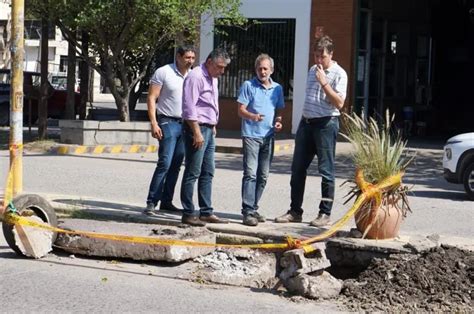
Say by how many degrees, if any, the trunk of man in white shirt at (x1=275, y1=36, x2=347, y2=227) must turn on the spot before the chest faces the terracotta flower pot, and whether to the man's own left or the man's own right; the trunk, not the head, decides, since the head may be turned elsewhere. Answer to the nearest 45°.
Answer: approximately 90° to the man's own left

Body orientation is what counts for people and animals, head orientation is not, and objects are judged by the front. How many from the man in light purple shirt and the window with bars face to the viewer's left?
0

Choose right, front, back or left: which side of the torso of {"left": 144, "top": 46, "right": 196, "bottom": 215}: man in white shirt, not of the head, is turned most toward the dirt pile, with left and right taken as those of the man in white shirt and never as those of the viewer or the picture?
front

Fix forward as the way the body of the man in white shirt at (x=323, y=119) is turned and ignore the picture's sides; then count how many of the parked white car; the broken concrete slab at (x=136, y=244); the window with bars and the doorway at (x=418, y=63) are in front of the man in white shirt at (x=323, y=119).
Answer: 1

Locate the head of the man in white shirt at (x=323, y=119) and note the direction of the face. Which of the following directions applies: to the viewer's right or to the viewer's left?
to the viewer's left

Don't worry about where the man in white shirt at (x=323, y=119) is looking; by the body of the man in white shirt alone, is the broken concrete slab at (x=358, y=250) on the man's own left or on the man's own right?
on the man's own left

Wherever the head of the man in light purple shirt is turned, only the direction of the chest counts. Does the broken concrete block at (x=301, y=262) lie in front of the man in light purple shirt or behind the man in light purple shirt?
in front

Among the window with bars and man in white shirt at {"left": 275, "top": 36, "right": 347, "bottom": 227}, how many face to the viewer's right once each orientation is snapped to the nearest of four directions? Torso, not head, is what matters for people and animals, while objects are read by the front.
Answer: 0

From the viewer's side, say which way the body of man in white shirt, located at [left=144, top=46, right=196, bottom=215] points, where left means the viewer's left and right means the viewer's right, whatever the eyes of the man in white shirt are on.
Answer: facing the viewer and to the right of the viewer

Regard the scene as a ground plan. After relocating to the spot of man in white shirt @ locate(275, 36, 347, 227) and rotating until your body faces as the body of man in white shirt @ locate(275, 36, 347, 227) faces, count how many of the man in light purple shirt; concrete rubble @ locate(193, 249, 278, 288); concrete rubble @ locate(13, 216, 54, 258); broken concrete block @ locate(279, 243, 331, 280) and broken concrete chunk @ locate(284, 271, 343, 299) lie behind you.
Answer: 0

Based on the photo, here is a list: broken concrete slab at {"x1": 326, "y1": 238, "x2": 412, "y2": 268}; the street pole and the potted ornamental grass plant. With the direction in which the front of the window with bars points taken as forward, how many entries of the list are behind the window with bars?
0

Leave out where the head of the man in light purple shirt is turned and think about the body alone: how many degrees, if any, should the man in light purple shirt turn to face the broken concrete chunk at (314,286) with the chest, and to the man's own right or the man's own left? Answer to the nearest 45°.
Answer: approximately 45° to the man's own right

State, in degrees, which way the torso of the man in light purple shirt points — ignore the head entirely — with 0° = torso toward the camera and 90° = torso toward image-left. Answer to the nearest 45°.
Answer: approximately 315°

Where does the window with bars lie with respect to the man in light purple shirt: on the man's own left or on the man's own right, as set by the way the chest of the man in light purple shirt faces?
on the man's own left

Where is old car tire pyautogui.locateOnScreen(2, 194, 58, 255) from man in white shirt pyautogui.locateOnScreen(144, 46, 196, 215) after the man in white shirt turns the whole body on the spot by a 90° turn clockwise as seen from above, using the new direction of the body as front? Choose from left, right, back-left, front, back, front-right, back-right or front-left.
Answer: front

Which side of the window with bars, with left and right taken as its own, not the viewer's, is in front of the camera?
front

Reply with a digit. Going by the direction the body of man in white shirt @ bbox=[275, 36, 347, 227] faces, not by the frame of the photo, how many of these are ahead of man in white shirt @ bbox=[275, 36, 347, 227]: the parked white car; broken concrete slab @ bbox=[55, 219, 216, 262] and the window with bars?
1

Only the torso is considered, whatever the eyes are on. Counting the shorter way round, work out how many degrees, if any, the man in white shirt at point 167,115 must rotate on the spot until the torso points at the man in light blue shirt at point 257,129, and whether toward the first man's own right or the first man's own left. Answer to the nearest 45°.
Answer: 0° — they already face them
